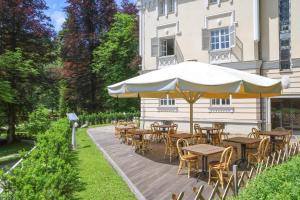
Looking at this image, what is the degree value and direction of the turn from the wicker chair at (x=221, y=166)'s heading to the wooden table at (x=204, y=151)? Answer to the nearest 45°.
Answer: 0° — it already faces it

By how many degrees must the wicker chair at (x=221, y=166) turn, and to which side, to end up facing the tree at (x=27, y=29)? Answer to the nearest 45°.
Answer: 0° — it already faces it

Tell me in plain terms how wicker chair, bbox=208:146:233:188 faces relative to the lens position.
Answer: facing away from the viewer and to the left of the viewer

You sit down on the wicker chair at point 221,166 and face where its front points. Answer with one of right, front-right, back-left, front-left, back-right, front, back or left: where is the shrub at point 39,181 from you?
left

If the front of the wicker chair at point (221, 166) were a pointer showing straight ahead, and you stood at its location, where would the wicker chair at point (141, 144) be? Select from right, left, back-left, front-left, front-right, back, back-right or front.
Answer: front

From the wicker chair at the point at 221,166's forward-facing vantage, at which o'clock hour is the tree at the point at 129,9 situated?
The tree is roughly at 1 o'clock from the wicker chair.

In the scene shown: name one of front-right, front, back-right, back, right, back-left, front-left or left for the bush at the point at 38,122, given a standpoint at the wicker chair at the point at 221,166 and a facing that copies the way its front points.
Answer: front

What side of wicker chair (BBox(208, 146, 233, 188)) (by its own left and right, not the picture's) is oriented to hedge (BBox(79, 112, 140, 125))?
front

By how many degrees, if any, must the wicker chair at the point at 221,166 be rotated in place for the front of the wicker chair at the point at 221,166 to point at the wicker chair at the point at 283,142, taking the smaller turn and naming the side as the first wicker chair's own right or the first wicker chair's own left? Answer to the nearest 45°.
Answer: approximately 90° to the first wicker chair's own right

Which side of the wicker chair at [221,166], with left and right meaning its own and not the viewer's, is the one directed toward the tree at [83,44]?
front

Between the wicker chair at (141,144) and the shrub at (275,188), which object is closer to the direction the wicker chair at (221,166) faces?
the wicker chair
